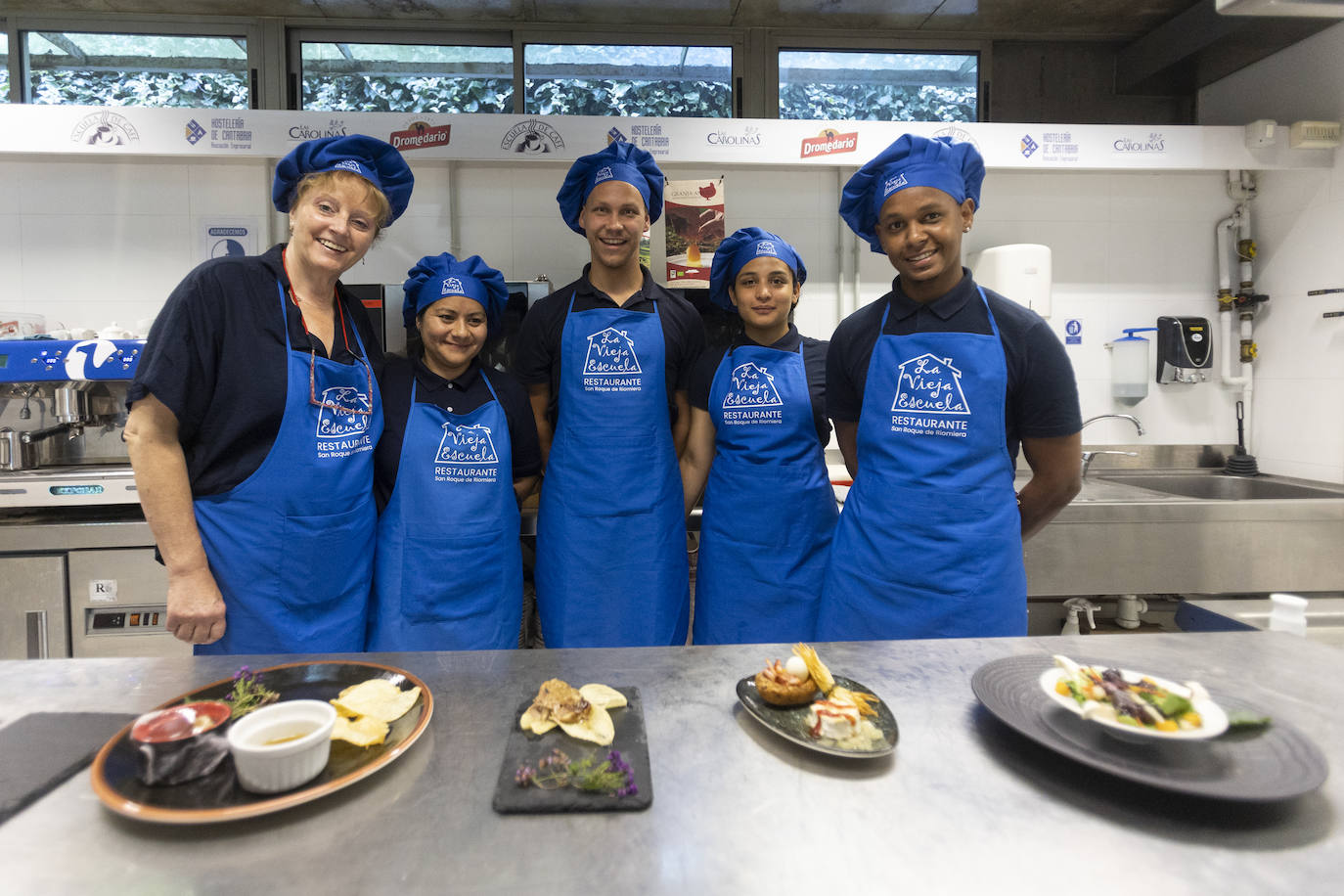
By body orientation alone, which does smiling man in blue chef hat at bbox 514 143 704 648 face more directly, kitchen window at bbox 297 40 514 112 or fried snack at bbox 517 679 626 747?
the fried snack

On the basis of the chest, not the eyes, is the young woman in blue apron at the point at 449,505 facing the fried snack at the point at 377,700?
yes

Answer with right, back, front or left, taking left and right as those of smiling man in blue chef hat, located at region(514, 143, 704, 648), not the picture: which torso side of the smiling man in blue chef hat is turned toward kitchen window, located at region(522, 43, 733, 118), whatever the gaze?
back

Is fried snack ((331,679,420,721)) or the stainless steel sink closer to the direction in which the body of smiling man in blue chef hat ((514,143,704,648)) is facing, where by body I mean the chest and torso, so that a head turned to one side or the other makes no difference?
the fried snack

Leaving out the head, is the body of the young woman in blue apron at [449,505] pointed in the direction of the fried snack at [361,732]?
yes

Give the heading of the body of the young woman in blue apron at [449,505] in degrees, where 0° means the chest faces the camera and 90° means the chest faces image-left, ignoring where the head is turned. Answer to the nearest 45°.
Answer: approximately 0°

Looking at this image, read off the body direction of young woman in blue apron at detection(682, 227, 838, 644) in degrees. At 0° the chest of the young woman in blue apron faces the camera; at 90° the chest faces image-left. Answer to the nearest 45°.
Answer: approximately 0°

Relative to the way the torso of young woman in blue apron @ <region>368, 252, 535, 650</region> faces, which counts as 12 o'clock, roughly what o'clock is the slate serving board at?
The slate serving board is roughly at 12 o'clock from the young woman in blue apron.

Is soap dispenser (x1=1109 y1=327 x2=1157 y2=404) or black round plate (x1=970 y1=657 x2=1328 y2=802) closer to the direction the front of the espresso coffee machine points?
the black round plate

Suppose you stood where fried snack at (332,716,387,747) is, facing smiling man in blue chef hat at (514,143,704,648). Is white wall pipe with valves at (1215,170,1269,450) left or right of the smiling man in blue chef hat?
right
